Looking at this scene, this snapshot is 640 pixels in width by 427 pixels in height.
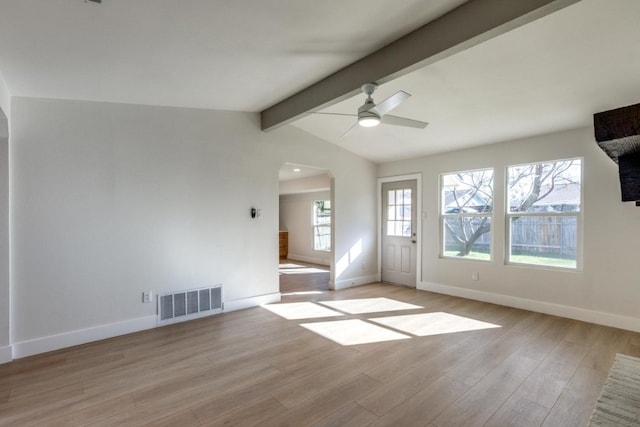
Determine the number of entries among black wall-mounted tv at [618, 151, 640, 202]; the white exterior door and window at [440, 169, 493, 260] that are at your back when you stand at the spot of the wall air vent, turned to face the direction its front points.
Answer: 0

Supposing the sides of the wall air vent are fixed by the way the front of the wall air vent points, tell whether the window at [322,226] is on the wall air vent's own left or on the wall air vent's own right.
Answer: on the wall air vent's own left

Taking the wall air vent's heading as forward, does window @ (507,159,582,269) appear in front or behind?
in front

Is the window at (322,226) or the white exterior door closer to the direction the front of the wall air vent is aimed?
the white exterior door

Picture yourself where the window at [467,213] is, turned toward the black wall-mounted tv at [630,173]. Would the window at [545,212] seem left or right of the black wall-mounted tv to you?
left

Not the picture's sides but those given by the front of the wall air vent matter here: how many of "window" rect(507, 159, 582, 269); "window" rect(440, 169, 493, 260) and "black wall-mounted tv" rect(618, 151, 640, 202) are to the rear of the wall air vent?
0

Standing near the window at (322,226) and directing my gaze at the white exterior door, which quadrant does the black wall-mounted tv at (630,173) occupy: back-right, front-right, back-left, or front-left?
front-right

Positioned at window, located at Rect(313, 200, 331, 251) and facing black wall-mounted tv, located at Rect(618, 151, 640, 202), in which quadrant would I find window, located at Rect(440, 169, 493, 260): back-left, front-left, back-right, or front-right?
front-left

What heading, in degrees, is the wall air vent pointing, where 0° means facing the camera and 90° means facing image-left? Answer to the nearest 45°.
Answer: approximately 315°

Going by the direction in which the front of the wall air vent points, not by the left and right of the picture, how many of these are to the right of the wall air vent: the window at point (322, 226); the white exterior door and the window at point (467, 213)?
0

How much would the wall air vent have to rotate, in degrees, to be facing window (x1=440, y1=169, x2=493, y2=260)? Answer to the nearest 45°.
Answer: approximately 45° to its left

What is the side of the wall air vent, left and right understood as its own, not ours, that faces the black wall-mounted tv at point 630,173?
front

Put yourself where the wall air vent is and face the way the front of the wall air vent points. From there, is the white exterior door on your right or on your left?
on your left
